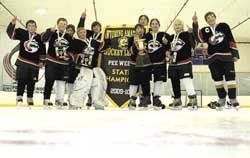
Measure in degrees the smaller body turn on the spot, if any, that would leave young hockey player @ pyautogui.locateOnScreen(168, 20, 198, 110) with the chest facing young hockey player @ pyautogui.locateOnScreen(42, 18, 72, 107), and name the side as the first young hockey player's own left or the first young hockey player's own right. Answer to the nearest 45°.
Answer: approximately 45° to the first young hockey player's own right

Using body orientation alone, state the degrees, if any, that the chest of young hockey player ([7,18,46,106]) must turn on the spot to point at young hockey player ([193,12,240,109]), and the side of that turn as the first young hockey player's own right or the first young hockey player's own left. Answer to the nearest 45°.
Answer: approximately 45° to the first young hockey player's own left

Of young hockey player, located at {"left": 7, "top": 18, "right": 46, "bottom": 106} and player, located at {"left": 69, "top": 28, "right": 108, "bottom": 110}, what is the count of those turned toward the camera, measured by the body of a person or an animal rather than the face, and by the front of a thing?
2

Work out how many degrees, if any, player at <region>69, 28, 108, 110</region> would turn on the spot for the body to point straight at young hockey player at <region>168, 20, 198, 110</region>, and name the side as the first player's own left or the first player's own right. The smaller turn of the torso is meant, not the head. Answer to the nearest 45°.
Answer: approximately 90° to the first player's own left

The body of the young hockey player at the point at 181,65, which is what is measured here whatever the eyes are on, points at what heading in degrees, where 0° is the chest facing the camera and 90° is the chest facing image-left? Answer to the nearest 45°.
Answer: approximately 45°

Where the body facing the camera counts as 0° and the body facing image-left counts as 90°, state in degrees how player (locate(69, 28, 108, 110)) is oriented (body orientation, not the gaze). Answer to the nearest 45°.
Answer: approximately 0°

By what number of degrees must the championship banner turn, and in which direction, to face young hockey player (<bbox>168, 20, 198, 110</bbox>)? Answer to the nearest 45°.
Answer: approximately 45° to its left
